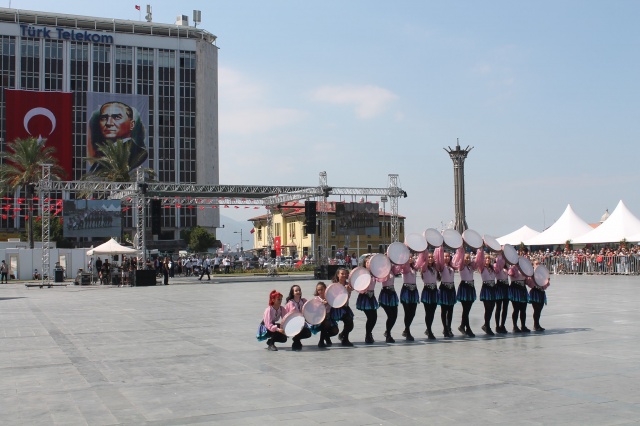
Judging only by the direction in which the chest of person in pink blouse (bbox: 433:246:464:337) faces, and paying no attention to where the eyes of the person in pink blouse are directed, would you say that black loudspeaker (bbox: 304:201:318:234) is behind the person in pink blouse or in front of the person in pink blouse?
behind

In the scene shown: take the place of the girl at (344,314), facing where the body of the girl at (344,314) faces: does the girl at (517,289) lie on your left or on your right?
on your left

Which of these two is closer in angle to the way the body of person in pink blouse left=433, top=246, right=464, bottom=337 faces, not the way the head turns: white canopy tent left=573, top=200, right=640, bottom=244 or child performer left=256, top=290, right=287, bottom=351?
the child performer

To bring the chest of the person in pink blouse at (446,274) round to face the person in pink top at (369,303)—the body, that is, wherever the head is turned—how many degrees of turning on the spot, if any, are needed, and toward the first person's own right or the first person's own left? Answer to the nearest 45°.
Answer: approximately 45° to the first person's own right

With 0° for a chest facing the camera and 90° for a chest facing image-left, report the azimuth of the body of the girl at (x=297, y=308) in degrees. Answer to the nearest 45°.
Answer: approximately 315°
